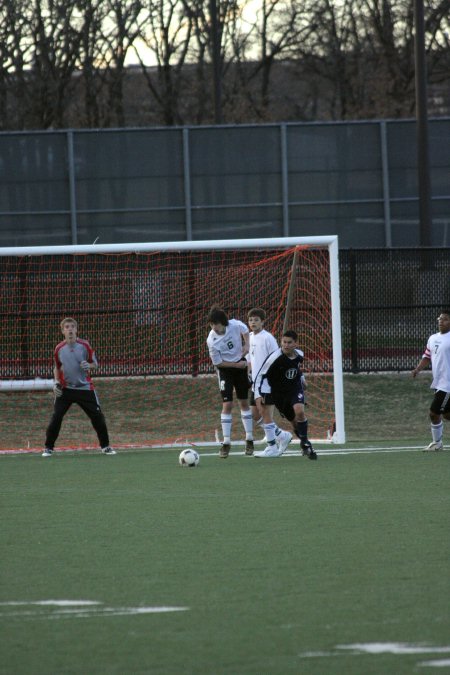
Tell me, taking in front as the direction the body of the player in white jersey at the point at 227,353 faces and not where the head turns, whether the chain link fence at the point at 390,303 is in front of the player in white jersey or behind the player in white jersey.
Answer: behind

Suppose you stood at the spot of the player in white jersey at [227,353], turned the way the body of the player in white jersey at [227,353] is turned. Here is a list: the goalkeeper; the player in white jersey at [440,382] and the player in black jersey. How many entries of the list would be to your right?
1

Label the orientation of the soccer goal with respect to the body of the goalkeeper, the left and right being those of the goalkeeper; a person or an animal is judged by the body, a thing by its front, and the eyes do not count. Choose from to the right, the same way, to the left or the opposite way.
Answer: the same way

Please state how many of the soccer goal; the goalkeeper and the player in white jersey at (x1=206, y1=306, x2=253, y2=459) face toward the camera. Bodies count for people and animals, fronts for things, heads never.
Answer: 3

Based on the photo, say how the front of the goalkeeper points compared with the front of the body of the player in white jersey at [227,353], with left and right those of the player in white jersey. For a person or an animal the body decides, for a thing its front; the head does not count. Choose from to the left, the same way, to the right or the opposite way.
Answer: the same way

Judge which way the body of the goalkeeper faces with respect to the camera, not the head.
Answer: toward the camera

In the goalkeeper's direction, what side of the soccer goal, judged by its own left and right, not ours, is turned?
front

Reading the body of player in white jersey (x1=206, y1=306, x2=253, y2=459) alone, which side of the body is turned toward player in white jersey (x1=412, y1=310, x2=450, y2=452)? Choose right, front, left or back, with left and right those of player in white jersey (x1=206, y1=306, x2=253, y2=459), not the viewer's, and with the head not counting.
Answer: left

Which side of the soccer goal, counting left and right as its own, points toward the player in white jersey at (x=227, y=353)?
front

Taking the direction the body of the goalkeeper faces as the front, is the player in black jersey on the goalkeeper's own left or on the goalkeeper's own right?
on the goalkeeper's own left

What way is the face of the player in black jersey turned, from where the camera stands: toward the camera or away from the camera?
toward the camera

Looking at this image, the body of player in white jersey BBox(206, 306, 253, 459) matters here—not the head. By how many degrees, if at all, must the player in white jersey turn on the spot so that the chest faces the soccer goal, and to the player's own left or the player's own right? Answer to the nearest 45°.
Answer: approximately 180°

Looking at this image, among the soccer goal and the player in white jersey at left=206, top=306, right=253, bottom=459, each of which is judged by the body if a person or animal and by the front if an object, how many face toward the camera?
2

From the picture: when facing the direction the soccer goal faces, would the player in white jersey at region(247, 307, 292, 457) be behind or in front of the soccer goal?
in front

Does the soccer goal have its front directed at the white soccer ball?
yes
